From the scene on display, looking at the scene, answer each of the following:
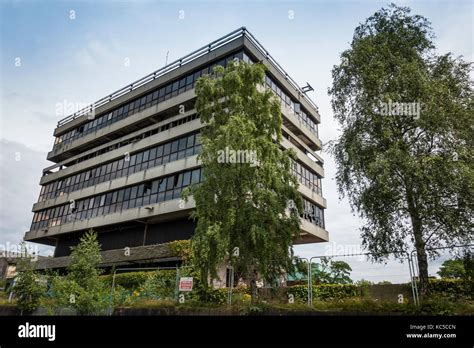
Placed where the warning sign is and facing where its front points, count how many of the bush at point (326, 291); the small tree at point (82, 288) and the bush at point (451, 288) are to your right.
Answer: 1

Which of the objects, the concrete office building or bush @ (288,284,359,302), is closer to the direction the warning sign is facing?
the bush

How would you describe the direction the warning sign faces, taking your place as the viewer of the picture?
facing the viewer

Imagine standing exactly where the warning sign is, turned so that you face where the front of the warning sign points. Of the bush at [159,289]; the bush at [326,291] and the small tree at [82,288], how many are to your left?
1

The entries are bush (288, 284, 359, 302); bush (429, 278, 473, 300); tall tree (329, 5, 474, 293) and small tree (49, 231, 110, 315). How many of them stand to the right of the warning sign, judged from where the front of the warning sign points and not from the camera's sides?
1

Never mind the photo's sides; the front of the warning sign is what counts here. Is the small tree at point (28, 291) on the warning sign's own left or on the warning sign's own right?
on the warning sign's own right

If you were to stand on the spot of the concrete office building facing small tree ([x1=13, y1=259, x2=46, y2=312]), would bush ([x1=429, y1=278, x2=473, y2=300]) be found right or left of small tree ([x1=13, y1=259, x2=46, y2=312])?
left

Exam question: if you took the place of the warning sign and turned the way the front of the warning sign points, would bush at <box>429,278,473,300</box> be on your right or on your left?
on your left

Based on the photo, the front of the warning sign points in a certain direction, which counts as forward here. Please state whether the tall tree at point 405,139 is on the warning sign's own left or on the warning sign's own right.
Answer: on the warning sign's own left

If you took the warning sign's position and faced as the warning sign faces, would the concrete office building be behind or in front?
behind

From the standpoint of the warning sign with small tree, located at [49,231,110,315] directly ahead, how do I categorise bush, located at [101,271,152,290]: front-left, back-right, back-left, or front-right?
front-right

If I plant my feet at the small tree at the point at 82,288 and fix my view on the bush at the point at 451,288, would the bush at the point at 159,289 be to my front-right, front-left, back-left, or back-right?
front-left

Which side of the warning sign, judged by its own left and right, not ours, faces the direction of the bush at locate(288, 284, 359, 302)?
left

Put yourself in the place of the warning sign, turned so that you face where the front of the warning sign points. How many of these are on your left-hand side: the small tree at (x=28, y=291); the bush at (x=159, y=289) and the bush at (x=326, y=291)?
1

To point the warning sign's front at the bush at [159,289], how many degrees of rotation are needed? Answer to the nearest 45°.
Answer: approximately 135° to its right
